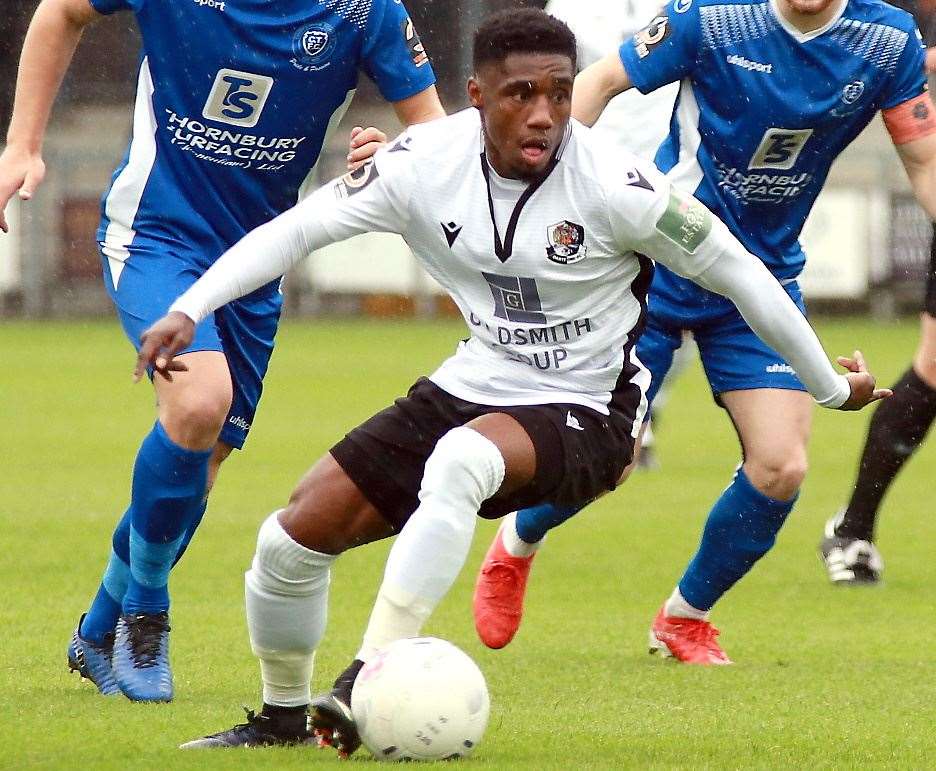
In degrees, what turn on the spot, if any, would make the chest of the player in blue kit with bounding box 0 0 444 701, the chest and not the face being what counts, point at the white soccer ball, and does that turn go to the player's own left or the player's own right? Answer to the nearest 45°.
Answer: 0° — they already face it

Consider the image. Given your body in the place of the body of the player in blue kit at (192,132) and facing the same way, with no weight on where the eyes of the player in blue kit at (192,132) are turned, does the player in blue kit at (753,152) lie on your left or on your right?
on your left

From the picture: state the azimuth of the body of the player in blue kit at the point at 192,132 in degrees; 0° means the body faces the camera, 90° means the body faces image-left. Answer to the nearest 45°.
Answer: approximately 0°

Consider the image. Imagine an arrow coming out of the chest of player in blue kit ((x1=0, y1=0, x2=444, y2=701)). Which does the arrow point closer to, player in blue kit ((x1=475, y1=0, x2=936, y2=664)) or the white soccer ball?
the white soccer ball

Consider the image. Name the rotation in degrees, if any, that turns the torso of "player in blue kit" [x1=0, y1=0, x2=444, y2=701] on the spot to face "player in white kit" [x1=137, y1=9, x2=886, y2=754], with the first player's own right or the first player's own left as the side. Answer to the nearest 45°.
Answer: approximately 45° to the first player's own left
